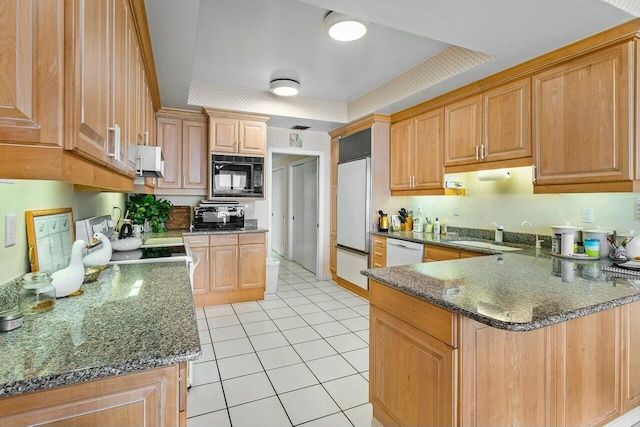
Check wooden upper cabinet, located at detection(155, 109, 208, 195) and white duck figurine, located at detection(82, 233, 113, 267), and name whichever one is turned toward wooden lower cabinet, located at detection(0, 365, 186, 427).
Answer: the wooden upper cabinet

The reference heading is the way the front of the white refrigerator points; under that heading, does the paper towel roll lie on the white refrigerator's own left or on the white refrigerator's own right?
on the white refrigerator's own left

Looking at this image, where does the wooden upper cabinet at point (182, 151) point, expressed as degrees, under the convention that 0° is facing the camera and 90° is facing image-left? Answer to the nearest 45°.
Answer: approximately 0°

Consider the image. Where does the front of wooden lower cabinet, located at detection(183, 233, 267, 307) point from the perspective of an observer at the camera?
facing the viewer

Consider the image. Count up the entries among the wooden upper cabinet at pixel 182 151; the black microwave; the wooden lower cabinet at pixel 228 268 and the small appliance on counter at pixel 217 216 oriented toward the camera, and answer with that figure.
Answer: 4

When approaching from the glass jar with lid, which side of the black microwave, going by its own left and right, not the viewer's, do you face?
front

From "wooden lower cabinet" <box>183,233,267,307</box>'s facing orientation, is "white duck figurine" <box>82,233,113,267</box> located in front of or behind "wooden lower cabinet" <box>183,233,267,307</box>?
in front

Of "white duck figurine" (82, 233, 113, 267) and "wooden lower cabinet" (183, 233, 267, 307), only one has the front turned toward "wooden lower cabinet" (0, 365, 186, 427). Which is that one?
"wooden lower cabinet" (183, 233, 267, 307)

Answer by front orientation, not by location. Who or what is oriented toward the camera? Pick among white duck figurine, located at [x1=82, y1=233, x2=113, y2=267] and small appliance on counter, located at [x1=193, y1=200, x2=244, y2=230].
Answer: the small appliance on counter

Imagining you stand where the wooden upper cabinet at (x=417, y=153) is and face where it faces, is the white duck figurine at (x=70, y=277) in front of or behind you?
in front

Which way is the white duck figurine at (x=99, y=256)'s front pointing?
to the viewer's right

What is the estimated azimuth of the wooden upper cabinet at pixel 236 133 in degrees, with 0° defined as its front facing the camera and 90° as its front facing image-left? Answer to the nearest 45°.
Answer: approximately 0°

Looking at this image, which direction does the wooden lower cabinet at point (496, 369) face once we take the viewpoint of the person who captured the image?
facing the viewer and to the left of the viewer
